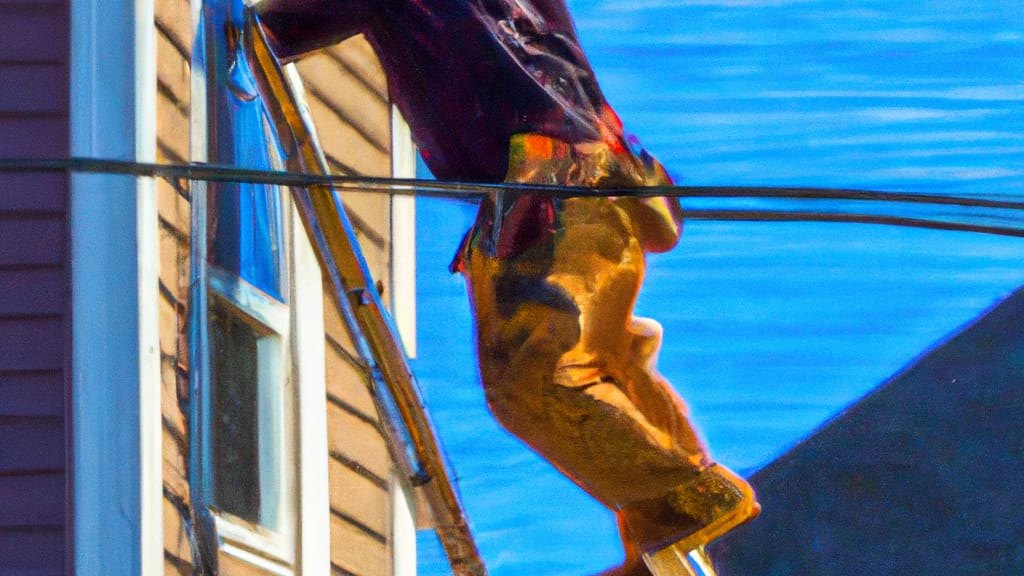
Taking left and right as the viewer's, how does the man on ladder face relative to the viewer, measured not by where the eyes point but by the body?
facing to the left of the viewer
